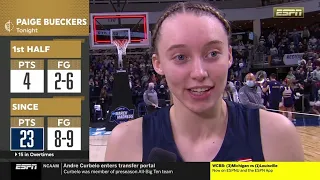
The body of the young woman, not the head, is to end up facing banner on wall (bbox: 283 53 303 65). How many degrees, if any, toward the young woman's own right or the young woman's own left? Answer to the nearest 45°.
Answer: approximately 135° to the young woman's own left

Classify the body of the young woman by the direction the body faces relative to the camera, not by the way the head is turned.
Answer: toward the camera
